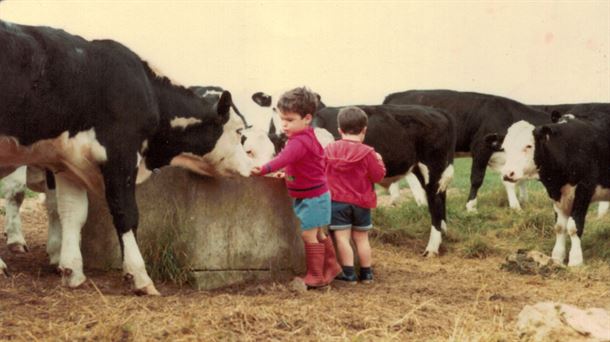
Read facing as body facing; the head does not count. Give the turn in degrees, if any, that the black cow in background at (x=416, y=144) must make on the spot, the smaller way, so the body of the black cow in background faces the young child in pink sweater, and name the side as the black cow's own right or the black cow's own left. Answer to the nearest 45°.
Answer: approximately 90° to the black cow's own left

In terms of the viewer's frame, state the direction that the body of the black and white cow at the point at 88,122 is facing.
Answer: to the viewer's right

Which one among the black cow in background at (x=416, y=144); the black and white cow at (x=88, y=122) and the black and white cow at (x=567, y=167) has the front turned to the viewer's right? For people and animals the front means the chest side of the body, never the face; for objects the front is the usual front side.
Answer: the black and white cow at (x=88, y=122)

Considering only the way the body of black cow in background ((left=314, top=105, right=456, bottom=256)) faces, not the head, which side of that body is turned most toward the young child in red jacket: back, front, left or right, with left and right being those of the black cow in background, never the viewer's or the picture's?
left

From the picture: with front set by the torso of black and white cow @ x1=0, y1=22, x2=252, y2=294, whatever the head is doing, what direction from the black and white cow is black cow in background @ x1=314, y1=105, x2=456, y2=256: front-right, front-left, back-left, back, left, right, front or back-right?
front-left

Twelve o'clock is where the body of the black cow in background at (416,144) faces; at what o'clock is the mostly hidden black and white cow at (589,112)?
The mostly hidden black and white cow is roughly at 5 o'clock from the black cow in background.

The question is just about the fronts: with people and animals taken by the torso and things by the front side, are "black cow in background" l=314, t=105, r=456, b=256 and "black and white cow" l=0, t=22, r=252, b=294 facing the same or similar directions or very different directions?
very different directions

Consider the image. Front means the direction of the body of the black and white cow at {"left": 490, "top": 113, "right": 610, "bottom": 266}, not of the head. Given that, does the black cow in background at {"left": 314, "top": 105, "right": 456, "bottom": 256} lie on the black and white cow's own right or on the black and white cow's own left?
on the black and white cow's own right

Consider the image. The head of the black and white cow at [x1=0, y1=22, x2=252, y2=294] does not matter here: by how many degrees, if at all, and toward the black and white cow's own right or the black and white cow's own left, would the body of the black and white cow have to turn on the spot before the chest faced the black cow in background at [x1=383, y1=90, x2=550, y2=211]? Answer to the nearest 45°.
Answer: approximately 45° to the black and white cow's own left

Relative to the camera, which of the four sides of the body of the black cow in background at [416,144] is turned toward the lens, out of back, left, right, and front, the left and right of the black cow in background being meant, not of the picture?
left
